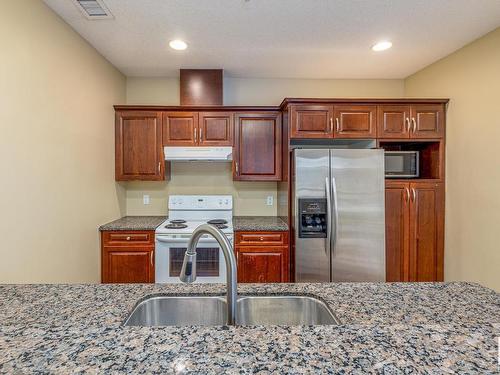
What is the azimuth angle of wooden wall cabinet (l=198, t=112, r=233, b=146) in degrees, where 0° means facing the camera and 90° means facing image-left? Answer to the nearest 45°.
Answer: approximately 0°

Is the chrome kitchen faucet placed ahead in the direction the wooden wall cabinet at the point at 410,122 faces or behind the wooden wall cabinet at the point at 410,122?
ahead

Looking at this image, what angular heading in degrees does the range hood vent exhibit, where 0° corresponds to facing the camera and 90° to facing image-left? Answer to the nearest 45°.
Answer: approximately 0°

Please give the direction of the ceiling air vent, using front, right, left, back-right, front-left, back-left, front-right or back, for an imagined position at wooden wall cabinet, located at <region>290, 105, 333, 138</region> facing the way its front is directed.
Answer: front-right

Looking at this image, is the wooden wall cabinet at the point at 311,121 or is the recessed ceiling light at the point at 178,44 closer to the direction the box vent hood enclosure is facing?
the recessed ceiling light
